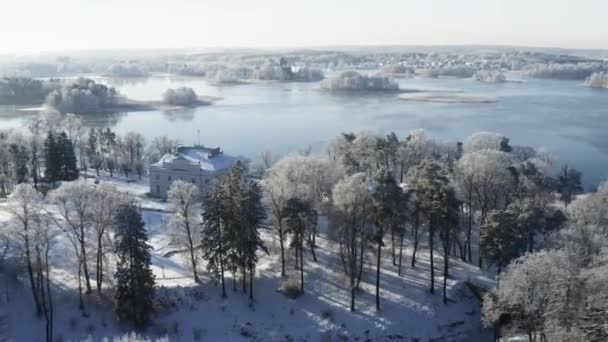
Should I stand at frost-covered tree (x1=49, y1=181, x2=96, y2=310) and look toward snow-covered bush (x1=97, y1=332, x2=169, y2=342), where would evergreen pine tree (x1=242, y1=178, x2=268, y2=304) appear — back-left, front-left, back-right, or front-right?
front-left

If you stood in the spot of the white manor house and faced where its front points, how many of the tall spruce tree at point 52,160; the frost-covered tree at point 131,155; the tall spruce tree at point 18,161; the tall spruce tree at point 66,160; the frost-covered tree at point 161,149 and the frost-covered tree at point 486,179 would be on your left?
1

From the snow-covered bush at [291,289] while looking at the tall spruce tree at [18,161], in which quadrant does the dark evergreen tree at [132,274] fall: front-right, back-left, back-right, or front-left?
front-left

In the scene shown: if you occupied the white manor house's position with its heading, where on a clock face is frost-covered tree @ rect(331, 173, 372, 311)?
The frost-covered tree is roughly at 10 o'clock from the white manor house.

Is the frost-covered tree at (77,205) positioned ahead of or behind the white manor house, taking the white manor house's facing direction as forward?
ahead

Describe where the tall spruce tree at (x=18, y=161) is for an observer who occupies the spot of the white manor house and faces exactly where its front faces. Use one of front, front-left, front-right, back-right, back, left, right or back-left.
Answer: front-right

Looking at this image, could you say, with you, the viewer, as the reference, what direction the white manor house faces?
facing the viewer and to the left of the viewer

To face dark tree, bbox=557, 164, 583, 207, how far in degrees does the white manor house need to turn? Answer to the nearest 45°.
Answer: approximately 90° to its left

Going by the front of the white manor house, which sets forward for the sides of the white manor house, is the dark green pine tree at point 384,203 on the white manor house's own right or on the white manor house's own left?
on the white manor house's own left

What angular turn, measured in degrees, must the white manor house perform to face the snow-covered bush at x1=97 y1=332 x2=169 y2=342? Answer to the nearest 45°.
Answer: approximately 45° to its left

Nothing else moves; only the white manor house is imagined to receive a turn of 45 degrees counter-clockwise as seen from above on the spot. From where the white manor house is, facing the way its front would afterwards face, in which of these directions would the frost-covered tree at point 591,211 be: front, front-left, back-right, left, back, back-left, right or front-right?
front-left

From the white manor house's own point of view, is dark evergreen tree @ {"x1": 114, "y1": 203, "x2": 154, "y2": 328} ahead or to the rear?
ahead

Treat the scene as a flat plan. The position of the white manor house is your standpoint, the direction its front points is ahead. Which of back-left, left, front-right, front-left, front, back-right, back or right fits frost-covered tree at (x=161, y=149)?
back-right

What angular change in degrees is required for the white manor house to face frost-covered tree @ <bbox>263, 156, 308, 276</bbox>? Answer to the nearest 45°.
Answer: approximately 45° to its left

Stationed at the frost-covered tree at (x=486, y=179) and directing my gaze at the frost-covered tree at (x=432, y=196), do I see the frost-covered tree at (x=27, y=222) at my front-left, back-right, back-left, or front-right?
front-right

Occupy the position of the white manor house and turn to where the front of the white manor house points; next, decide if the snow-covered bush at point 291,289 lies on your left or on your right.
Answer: on your left

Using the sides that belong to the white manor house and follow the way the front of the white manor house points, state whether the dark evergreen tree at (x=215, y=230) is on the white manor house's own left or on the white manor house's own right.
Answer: on the white manor house's own left

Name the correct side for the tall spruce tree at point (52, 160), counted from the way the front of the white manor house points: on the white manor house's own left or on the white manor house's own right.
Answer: on the white manor house's own right
